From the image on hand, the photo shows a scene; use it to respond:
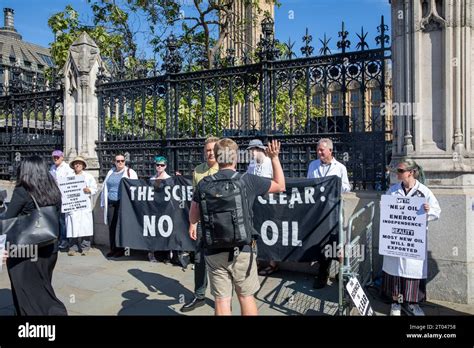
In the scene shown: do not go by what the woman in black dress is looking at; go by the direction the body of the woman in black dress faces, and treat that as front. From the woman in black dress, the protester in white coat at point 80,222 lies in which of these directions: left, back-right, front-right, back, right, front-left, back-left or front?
front-right

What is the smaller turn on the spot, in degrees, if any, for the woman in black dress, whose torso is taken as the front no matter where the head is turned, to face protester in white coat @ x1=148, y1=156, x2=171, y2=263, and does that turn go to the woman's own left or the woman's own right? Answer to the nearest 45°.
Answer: approximately 90° to the woman's own right

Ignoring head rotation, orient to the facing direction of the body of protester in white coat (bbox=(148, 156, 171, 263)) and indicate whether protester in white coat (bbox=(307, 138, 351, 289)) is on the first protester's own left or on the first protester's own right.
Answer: on the first protester's own left

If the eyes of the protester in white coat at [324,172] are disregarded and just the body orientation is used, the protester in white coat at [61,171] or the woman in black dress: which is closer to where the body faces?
the woman in black dress

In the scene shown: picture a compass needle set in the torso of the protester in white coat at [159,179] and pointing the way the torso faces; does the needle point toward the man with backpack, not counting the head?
yes

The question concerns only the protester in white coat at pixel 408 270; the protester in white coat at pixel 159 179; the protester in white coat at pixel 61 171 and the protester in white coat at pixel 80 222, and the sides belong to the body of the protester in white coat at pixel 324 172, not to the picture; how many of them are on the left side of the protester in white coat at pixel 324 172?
1

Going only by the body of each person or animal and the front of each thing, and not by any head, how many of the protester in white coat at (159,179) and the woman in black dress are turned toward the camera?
1

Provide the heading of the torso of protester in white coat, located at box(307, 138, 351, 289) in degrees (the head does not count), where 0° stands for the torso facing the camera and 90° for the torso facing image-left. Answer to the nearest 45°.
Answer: approximately 45°

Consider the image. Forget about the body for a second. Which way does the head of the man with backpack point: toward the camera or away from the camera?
away from the camera

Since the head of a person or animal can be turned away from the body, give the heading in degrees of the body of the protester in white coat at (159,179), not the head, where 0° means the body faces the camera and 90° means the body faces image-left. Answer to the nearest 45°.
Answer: approximately 0°

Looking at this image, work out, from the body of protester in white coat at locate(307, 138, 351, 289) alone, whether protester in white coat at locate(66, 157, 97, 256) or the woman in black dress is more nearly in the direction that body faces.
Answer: the woman in black dress

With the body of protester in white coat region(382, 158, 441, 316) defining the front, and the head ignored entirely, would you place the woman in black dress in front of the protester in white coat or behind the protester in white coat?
in front

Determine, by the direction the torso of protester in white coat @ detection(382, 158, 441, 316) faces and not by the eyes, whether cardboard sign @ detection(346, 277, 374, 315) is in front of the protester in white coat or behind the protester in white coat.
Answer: in front

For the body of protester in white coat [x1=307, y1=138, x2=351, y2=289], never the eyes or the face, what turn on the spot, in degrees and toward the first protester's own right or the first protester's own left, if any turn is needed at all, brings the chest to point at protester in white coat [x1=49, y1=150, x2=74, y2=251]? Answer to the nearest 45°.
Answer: approximately 45° to the first protester's own right

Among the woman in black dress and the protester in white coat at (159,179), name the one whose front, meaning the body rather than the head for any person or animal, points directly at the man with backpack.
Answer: the protester in white coat
